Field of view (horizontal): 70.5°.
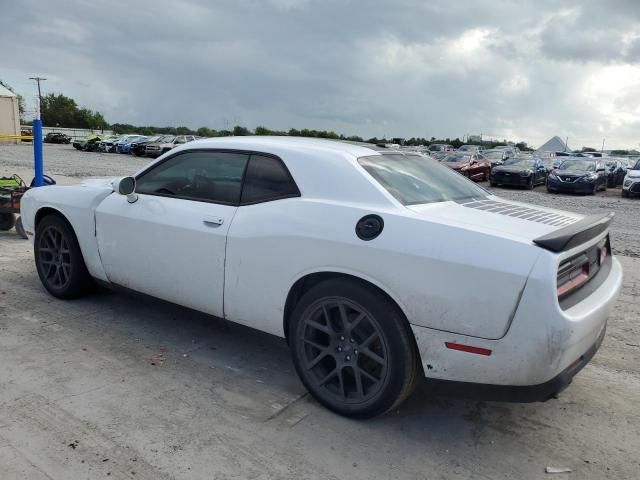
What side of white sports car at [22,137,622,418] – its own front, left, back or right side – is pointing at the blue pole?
front

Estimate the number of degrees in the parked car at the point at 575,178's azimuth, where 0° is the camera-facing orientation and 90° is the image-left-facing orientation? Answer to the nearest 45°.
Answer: approximately 45°

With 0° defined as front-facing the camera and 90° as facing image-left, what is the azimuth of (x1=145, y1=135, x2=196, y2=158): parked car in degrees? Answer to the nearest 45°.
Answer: approximately 45°

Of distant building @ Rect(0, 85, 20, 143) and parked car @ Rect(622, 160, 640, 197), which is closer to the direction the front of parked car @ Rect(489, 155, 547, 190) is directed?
the distant building

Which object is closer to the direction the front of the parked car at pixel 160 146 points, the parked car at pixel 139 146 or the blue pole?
the blue pole

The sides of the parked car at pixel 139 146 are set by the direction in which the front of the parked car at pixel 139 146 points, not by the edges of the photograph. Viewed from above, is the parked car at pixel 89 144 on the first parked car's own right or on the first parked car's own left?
on the first parked car's own right

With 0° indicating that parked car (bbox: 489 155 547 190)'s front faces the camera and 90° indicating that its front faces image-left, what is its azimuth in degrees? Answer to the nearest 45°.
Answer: approximately 45°

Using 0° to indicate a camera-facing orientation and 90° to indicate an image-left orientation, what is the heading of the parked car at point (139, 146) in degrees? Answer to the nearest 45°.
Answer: approximately 45°

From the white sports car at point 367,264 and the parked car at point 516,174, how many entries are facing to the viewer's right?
0

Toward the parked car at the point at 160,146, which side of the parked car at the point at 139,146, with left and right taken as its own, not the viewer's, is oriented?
left
